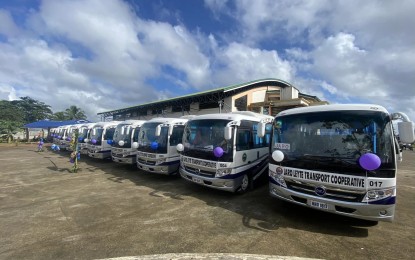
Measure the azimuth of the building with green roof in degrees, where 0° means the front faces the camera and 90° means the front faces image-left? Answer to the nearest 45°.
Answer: approximately 315°

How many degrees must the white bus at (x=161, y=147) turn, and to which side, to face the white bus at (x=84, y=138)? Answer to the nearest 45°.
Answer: approximately 90° to its right

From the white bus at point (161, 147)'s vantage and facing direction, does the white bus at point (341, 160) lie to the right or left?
on its left

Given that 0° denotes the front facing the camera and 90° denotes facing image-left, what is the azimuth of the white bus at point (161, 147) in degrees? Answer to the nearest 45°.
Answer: approximately 45°

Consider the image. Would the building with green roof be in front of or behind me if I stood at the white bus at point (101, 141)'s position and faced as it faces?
behind

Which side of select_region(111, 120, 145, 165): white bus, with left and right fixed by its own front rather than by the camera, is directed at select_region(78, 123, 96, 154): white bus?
right

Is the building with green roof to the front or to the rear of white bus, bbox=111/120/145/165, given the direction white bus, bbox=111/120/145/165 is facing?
to the rear

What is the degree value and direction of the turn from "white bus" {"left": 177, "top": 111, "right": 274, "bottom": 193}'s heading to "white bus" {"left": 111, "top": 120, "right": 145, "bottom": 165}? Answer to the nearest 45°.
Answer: approximately 90° to its right

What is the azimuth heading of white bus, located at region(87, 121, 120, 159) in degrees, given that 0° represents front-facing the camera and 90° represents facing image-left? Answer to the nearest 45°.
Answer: approximately 45°

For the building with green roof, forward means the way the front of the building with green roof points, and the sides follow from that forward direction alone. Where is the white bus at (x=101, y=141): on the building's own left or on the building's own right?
on the building's own right

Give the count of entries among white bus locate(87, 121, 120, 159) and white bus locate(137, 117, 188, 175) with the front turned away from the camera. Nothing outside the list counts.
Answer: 0

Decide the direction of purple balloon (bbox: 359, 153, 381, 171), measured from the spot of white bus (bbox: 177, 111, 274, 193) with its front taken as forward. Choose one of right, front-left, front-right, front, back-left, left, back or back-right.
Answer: left

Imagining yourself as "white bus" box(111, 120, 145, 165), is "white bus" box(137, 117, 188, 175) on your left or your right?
on your left
